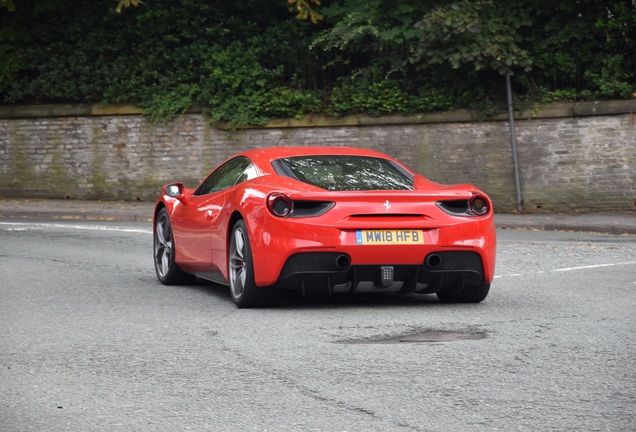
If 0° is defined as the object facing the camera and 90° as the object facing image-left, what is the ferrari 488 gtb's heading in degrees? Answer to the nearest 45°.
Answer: approximately 135°
